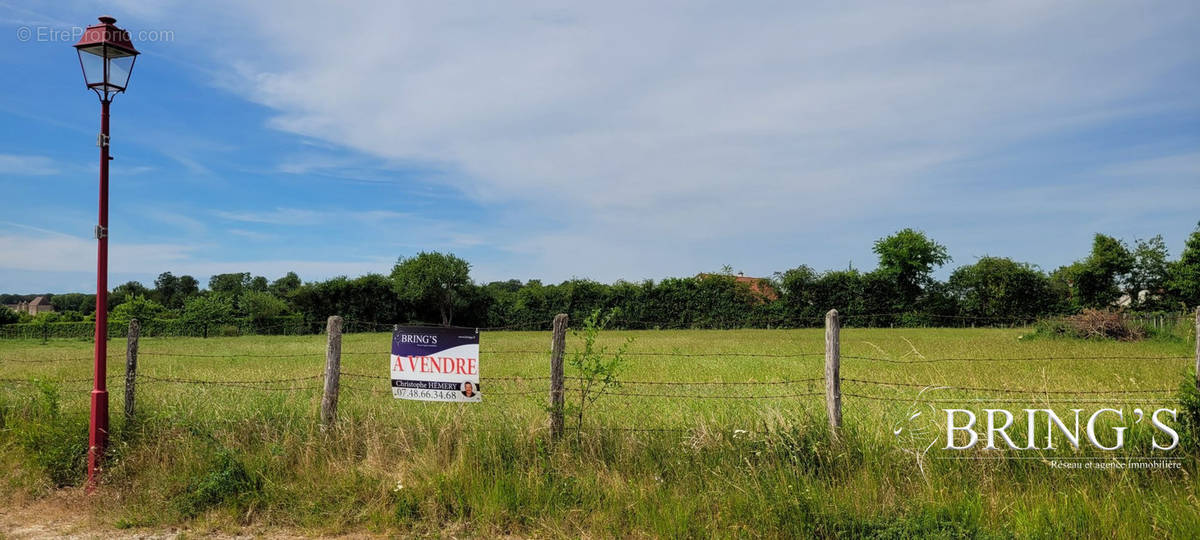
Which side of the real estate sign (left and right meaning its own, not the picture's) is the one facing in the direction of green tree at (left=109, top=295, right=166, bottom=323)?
back

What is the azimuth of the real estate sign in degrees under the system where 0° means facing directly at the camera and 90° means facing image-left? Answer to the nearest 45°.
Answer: approximately 0°

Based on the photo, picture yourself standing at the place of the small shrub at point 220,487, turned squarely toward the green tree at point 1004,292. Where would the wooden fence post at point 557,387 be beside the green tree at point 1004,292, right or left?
right

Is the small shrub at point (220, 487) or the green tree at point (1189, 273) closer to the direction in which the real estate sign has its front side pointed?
the small shrub

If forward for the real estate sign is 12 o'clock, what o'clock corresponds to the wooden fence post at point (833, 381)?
The wooden fence post is roughly at 10 o'clock from the real estate sign.

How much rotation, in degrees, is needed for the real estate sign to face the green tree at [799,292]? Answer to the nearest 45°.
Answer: approximately 135° to its left

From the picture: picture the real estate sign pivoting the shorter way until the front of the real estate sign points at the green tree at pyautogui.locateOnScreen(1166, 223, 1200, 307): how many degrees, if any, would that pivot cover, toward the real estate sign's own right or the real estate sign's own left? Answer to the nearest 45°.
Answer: approximately 135° to the real estate sign's own left

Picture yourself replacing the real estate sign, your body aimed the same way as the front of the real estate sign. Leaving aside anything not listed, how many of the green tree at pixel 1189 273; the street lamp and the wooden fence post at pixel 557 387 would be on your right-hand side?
1

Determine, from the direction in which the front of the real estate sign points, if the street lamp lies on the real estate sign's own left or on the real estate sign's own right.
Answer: on the real estate sign's own right

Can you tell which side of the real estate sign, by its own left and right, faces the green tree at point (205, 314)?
back

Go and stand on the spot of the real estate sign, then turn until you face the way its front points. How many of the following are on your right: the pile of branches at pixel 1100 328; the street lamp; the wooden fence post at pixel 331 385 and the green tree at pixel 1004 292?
2

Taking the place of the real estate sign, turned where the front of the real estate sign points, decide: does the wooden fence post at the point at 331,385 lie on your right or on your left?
on your right
